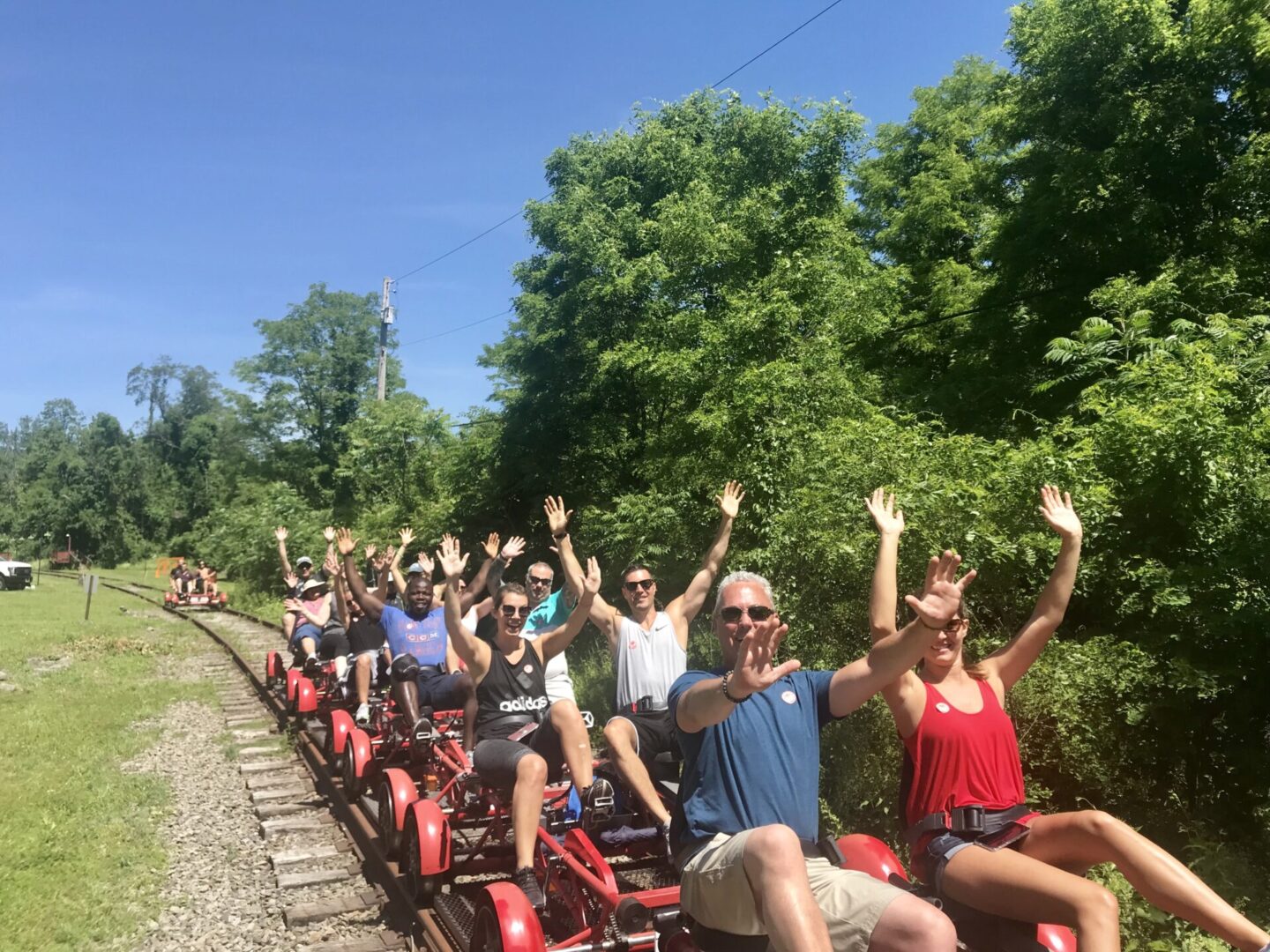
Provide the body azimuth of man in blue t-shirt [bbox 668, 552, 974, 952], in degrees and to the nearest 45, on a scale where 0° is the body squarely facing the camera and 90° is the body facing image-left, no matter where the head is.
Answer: approximately 315°

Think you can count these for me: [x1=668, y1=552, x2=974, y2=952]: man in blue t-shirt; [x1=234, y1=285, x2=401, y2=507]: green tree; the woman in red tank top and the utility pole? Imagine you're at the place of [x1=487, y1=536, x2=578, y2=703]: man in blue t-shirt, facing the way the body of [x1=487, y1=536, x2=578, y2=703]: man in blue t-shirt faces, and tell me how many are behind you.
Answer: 2

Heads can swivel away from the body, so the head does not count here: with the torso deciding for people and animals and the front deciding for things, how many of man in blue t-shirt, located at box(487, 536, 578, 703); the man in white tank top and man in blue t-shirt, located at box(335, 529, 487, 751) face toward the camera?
3

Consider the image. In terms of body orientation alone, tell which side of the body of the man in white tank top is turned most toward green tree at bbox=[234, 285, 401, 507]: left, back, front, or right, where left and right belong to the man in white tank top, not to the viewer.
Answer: back

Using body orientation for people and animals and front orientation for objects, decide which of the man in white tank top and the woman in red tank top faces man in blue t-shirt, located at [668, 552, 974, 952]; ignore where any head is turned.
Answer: the man in white tank top

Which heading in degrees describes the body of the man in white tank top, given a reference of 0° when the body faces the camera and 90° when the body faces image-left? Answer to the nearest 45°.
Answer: approximately 0°

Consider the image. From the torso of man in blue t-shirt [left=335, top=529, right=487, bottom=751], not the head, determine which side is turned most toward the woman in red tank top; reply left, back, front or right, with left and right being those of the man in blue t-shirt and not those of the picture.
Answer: front

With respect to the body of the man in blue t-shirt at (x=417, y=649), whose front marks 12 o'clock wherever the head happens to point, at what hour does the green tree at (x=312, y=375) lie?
The green tree is roughly at 6 o'clock from the man in blue t-shirt.

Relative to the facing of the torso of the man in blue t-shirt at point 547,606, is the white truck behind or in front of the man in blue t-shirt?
behind
